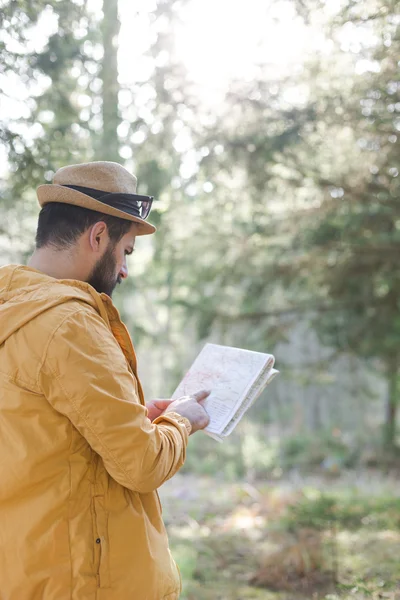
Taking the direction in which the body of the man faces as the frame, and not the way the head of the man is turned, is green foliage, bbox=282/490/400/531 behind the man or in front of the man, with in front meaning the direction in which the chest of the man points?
in front

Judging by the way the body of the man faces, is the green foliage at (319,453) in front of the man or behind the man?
in front

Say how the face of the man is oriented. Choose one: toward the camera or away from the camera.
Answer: away from the camera

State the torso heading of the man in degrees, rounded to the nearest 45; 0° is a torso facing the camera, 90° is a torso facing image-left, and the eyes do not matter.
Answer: approximately 225°
